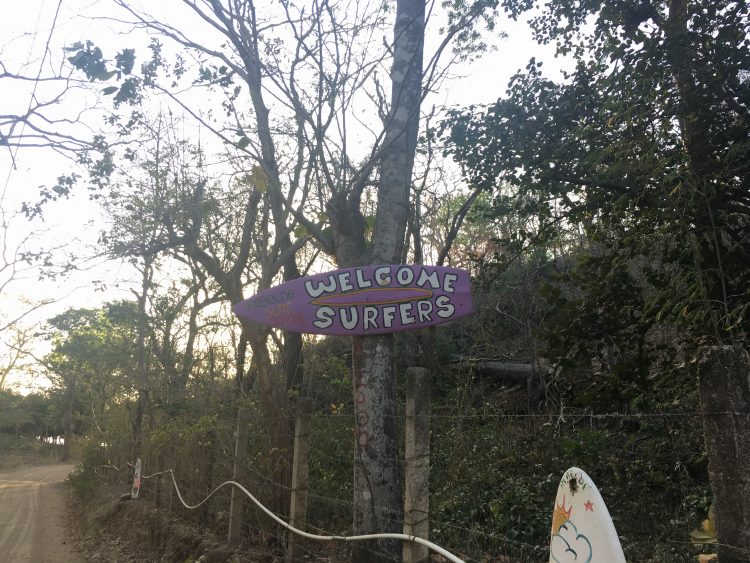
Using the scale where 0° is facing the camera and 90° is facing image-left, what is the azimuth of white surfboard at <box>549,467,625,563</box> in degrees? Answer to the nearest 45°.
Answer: approximately 0°

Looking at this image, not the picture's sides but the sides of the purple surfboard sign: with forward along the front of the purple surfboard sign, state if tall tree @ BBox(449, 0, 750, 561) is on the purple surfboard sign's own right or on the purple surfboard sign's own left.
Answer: on the purple surfboard sign's own left

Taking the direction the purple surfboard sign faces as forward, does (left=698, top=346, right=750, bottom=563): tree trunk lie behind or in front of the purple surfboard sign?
in front

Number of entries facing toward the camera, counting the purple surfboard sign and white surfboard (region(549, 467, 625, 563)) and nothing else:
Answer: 2

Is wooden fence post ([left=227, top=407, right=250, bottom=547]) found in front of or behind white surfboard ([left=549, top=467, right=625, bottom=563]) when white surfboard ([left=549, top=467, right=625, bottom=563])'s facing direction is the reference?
behind

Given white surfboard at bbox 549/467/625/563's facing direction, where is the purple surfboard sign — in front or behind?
behind

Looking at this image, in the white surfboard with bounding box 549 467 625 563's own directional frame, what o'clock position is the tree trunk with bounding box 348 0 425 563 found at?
The tree trunk is roughly at 5 o'clock from the white surfboard.

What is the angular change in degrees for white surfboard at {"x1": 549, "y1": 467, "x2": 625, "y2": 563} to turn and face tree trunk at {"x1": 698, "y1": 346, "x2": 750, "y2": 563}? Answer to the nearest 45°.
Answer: approximately 90° to its left

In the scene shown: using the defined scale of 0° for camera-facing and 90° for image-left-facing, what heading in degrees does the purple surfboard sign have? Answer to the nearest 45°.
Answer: approximately 0°

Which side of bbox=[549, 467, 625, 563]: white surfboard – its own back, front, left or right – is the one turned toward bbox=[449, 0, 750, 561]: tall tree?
back
